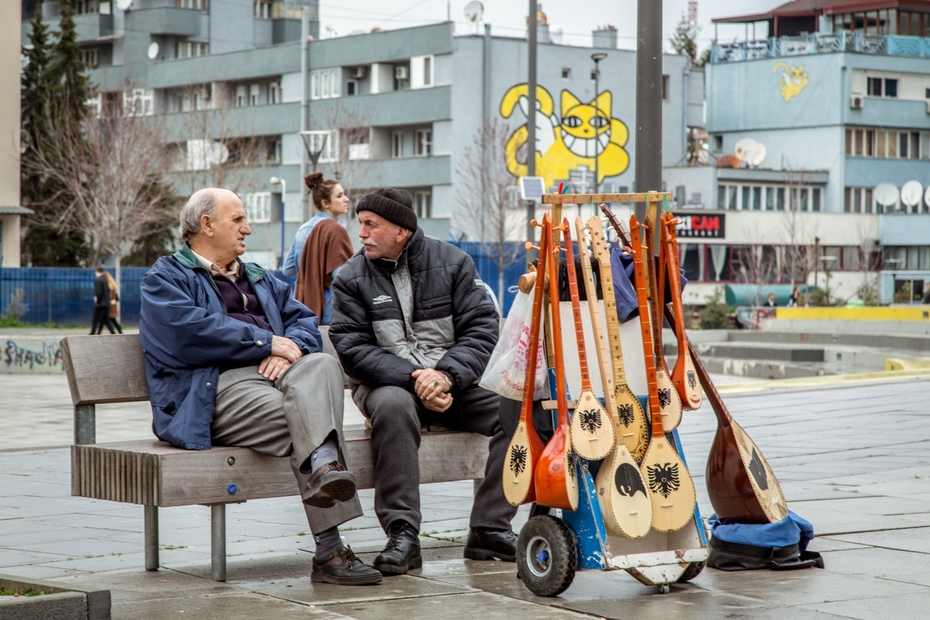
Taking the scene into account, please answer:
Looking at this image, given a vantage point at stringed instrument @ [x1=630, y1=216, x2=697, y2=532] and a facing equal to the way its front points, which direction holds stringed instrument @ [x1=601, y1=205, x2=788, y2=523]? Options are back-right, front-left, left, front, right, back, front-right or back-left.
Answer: back-left

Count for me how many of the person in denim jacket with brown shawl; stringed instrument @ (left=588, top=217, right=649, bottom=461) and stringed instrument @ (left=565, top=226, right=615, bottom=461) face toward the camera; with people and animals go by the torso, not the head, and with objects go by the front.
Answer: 2

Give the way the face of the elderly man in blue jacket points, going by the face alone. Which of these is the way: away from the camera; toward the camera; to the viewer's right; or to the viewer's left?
to the viewer's right

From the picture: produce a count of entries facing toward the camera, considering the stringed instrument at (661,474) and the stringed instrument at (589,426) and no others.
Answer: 2

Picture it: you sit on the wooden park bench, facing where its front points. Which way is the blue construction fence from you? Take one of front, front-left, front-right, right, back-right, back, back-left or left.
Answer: back-left

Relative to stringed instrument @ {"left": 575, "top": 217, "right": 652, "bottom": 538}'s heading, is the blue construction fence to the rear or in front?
to the rear

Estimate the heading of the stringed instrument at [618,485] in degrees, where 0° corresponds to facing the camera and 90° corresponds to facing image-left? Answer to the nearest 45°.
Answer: approximately 315°

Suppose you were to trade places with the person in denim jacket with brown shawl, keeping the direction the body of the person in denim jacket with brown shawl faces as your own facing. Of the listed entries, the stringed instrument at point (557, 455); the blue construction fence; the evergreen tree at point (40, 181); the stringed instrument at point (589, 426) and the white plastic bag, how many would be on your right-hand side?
3
